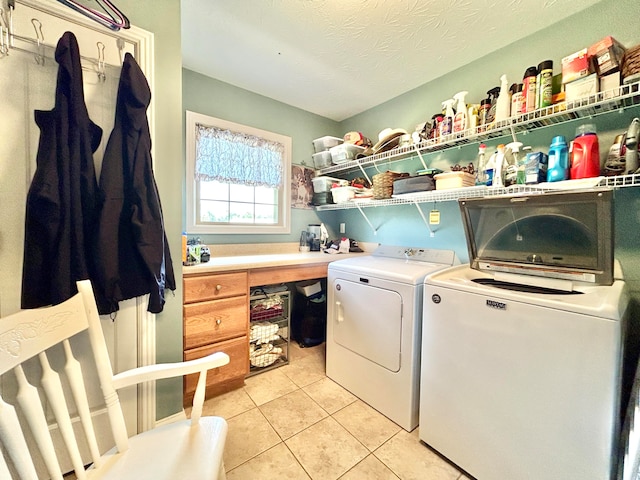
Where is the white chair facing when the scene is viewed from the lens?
facing the viewer and to the right of the viewer

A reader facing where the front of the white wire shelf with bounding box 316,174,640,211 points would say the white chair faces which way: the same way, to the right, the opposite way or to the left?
the opposite way

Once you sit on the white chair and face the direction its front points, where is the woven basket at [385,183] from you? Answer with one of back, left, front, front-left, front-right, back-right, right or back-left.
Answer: front-left

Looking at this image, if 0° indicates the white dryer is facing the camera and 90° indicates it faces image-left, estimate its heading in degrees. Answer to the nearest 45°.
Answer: approximately 45°

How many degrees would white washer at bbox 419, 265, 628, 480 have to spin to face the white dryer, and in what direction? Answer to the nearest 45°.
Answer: approximately 45° to its right

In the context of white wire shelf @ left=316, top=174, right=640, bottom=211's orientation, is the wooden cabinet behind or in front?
in front

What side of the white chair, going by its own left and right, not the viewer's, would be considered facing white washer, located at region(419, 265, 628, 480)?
front
